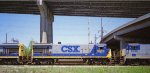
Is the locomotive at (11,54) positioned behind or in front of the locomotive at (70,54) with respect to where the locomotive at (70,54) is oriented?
behind

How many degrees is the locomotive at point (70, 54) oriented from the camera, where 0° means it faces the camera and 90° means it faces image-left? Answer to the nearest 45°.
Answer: approximately 270°
